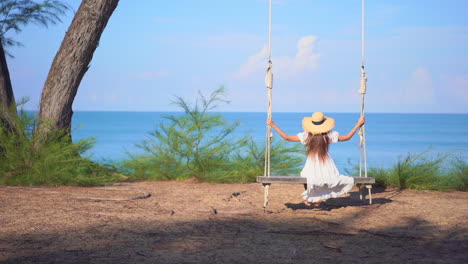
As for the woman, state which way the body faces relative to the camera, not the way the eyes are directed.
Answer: away from the camera

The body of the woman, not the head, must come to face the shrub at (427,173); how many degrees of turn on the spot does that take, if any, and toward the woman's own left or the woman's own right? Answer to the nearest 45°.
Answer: approximately 45° to the woman's own right

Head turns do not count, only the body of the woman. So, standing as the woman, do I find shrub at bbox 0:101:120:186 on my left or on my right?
on my left

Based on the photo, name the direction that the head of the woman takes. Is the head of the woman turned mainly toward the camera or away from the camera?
away from the camera
